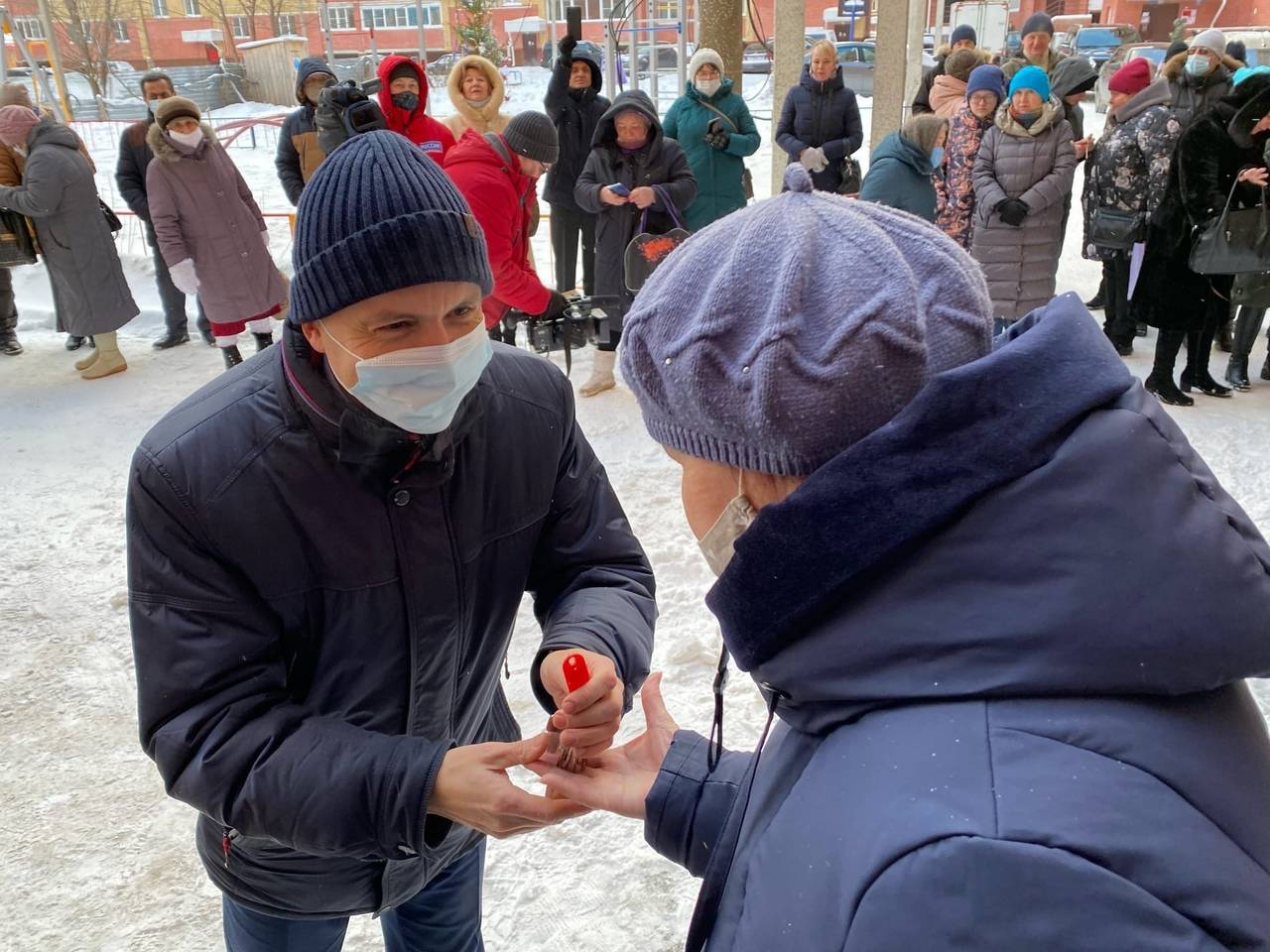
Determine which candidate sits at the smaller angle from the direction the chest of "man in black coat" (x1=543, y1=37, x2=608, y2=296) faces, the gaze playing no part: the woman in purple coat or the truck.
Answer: the woman in purple coat

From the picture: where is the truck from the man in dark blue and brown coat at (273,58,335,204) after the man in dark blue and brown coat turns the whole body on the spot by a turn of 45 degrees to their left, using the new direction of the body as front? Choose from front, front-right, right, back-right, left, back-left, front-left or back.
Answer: front-left

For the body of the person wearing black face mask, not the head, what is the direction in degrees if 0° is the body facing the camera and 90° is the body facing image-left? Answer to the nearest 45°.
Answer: approximately 0°

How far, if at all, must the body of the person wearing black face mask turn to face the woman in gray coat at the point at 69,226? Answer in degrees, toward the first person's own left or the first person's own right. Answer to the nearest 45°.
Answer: approximately 135° to the first person's own right

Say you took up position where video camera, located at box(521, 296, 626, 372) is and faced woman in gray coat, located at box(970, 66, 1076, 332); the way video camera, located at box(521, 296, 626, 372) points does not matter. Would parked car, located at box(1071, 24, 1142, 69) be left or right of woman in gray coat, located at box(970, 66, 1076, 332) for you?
left

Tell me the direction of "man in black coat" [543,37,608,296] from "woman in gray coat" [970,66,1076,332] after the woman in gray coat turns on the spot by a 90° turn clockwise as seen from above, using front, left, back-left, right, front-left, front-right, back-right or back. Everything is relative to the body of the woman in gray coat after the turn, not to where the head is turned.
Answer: front

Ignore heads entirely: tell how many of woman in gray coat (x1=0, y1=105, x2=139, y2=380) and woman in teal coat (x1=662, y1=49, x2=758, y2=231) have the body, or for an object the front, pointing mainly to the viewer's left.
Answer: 1

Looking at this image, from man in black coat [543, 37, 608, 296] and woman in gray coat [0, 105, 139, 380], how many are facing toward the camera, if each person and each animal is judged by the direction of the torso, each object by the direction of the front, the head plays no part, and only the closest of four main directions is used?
1

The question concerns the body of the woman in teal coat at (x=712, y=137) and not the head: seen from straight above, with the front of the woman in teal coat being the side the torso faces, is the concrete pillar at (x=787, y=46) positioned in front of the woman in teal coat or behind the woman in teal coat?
behind

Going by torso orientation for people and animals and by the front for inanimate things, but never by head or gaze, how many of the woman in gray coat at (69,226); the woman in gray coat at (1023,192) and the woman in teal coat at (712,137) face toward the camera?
2

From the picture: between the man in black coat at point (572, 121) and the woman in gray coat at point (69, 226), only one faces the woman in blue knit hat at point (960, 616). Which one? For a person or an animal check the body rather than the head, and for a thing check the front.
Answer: the man in black coat

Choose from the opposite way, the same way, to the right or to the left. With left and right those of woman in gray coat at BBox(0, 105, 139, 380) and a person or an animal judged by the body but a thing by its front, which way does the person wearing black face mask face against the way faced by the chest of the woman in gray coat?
to the left

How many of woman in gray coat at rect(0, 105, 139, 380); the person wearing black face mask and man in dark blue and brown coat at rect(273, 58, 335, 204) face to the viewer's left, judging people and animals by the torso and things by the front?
1
